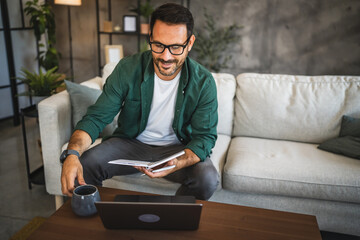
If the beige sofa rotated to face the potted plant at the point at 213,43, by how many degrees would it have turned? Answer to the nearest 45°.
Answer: approximately 180°

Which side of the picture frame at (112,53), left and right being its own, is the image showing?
front

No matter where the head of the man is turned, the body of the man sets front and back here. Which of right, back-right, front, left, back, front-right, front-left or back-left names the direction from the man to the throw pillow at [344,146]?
left

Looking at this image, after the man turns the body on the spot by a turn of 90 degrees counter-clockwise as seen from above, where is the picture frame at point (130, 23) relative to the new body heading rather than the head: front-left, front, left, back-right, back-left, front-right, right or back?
left

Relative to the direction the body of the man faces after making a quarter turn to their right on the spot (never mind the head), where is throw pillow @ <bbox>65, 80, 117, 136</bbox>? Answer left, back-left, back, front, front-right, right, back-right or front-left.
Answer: front-right

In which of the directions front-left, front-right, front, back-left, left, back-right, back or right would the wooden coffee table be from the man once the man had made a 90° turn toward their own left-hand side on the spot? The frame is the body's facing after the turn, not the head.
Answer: right

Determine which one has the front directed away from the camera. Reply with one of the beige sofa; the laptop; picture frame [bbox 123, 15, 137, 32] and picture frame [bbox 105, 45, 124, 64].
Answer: the laptop

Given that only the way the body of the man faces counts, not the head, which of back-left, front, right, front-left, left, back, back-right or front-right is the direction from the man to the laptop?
front

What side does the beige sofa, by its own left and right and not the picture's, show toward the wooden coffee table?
front

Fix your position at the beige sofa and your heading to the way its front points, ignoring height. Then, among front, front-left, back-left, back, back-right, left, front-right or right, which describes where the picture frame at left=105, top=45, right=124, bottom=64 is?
back-right

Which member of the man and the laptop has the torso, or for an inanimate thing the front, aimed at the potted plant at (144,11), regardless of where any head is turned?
the laptop

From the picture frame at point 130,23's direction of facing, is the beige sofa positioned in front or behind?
in front

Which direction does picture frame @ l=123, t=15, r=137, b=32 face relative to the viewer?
toward the camera

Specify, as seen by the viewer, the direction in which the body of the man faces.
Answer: toward the camera

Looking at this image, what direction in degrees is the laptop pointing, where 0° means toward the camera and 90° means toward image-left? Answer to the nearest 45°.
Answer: approximately 180°
